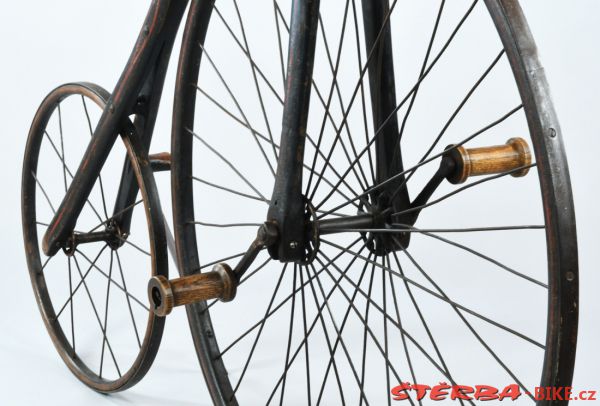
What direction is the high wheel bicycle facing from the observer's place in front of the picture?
facing the viewer and to the right of the viewer
